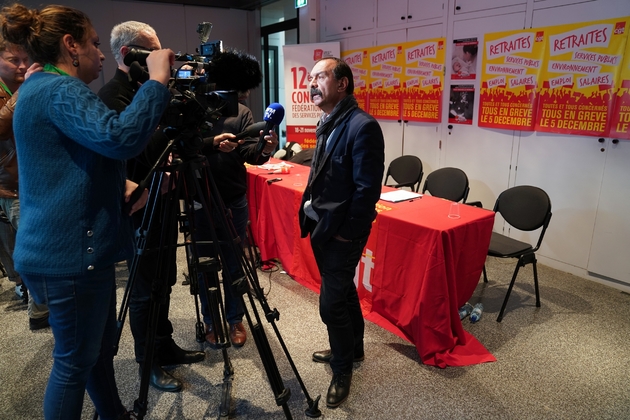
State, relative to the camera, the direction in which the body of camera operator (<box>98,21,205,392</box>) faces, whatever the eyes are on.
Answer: to the viewer's right

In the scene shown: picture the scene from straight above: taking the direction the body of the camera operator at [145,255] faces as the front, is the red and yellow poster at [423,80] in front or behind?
in front

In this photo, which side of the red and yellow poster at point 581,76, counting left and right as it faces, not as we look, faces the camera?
front

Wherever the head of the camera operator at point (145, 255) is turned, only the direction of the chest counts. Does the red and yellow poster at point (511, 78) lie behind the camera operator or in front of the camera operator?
in front

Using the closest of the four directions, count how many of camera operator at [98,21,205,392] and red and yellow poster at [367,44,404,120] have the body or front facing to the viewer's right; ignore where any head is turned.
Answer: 1

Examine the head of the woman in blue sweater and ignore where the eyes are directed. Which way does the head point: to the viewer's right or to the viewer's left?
to the viewer's right

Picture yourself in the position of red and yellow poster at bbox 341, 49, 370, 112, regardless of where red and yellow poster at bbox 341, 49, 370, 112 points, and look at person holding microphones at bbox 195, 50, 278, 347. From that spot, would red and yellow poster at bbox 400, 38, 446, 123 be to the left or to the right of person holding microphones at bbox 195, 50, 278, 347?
left

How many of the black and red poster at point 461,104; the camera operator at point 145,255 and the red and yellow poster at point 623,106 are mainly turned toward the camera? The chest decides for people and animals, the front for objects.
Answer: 2

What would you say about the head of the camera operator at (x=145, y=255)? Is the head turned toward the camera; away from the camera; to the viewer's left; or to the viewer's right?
to the viewer's right

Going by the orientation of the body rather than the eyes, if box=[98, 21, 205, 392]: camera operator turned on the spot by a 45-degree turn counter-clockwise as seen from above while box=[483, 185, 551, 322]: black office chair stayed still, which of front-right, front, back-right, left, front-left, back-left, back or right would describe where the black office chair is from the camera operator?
front-right

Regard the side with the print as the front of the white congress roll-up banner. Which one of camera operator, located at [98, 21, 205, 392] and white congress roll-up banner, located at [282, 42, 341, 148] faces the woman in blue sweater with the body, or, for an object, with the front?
the white congress roll-up banner

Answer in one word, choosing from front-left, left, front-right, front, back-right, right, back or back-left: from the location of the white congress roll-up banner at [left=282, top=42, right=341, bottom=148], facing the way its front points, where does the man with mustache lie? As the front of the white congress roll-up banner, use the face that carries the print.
front

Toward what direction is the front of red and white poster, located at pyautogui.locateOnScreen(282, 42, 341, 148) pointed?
toward the camera

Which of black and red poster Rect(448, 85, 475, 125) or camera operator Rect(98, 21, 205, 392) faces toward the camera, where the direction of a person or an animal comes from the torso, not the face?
the black and red poster
